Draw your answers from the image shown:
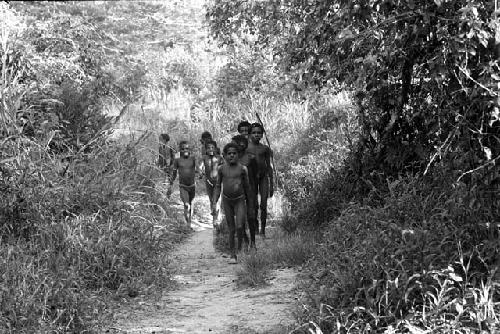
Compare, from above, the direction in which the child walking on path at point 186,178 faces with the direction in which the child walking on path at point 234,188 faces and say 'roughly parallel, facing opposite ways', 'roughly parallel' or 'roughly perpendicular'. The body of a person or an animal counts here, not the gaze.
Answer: roughly parallel

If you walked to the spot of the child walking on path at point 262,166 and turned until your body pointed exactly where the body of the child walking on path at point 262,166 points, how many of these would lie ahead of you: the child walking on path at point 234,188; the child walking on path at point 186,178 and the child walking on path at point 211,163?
1

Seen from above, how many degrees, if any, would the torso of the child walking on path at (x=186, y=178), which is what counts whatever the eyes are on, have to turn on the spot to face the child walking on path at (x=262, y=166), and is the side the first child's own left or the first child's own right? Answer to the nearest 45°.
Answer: approximately 45° to the first child's own left

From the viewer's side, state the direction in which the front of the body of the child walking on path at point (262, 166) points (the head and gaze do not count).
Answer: toward the camera

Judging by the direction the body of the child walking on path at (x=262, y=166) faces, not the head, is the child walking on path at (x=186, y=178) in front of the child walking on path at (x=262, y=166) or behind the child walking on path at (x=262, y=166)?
behind

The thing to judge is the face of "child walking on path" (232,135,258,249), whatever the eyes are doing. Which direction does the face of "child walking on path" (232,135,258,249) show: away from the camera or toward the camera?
toward the camera

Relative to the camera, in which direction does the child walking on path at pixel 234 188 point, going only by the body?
toward the camera

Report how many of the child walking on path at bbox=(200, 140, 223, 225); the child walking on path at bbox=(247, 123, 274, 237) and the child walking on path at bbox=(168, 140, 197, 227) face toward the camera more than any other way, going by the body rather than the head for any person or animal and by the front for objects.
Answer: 3

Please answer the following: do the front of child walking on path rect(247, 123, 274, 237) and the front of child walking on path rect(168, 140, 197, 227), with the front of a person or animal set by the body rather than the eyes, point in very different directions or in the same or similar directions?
same or similar directions

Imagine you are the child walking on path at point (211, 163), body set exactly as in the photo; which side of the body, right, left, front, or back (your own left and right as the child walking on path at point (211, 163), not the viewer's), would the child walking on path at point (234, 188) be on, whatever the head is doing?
front

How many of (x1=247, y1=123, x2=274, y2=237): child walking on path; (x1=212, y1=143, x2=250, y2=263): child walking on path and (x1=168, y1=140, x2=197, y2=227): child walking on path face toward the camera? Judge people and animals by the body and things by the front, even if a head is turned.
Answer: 3

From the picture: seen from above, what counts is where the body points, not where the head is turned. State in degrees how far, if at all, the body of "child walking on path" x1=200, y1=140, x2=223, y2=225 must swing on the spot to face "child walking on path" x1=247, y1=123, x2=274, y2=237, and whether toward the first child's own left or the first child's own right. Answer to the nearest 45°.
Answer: approximately 45° to the first child's own left

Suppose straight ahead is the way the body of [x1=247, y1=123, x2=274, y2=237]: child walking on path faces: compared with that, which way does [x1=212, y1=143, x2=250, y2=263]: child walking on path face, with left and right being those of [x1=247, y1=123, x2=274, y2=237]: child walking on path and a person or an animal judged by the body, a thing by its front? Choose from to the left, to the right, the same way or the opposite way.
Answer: the same way

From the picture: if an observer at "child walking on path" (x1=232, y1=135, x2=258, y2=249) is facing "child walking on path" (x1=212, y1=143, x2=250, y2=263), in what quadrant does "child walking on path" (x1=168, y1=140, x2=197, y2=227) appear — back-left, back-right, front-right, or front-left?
back-right

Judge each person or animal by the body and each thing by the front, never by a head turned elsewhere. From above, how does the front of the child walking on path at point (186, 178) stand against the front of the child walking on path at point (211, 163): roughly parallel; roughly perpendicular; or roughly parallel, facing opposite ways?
roughly parallel

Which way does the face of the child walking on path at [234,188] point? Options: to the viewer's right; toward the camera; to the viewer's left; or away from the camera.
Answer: toward the camera
